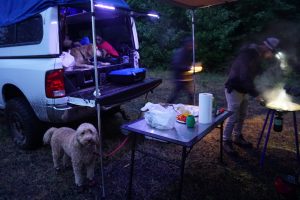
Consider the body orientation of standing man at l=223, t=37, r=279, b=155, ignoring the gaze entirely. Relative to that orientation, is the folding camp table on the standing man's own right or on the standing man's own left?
on the standing man's own right

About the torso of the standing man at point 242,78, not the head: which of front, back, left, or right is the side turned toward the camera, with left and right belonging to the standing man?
right

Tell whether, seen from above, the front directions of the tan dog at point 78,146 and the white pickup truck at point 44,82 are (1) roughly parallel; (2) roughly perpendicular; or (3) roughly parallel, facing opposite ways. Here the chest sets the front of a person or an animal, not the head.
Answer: roughly parallel, facing opposite ways

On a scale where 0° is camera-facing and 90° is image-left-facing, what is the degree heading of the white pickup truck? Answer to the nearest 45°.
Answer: approximately 135°

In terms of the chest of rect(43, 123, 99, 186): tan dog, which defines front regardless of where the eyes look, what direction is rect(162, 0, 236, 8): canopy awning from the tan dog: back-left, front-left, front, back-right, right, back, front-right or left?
left

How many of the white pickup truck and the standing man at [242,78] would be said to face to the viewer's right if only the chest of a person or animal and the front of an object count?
1

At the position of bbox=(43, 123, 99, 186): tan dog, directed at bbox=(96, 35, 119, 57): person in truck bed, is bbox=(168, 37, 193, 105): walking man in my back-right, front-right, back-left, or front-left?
front-right

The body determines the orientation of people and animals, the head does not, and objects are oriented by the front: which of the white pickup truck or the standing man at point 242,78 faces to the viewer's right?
the standing man

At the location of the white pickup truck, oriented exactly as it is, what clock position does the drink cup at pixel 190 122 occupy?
The drink cup is roughly at 6 o'clock from the white pickup truck.
